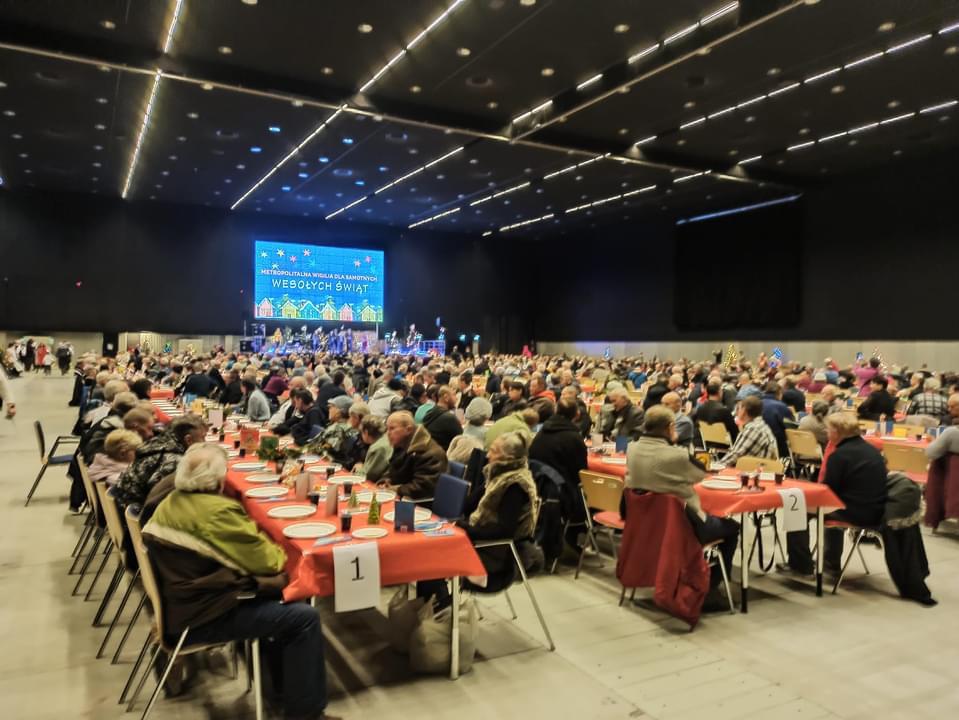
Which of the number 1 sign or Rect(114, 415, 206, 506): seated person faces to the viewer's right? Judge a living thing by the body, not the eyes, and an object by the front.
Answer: the seated person

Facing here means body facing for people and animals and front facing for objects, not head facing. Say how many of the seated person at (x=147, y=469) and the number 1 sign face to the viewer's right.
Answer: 1

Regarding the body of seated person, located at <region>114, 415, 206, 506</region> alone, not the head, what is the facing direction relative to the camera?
to the viewer's right

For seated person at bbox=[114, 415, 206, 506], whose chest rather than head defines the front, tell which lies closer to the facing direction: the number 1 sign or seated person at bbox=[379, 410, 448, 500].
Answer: the seated person

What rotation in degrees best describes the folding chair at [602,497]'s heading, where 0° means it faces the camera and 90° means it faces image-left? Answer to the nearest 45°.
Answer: approximately 225°

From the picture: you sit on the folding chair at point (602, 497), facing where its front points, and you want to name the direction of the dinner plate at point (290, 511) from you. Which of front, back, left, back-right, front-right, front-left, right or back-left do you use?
back

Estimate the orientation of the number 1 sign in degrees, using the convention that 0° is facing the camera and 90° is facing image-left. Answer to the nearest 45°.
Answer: approximately 0°

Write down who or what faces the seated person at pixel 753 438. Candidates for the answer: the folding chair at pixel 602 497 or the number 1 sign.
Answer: the folding chair

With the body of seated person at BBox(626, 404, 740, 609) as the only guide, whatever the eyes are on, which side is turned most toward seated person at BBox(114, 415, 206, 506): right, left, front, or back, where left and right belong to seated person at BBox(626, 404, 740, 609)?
back

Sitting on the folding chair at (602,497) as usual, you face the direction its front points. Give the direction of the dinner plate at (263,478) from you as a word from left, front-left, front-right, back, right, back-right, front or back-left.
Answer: back-left

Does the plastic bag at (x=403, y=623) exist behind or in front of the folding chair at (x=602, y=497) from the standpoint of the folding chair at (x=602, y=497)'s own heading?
behind

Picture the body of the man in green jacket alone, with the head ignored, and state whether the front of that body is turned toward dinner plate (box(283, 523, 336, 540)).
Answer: yes

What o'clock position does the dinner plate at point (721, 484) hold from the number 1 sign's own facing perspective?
The dinner plate is roughly at 8 o'clock from the number 1 sign.

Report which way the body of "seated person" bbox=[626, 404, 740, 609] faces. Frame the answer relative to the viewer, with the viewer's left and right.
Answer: facing away from the viewer and to the right of the viewer
